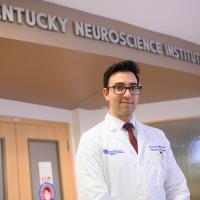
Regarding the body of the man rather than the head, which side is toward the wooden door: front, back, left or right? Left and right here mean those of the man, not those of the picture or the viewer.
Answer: back

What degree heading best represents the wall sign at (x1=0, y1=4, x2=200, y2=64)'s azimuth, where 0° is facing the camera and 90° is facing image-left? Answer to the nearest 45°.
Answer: approximately 315°

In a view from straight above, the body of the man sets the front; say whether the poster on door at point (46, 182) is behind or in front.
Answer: behind

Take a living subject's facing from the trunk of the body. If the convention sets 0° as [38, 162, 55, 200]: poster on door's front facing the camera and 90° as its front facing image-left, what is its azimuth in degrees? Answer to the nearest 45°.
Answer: approximately 0°

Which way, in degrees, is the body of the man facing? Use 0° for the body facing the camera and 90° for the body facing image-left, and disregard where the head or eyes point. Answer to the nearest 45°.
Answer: approximately 315°

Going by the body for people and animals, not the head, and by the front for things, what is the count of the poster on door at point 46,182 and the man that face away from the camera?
0

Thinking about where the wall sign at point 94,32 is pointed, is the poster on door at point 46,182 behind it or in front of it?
behind

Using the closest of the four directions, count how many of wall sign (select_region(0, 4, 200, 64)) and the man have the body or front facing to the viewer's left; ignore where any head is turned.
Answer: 0
